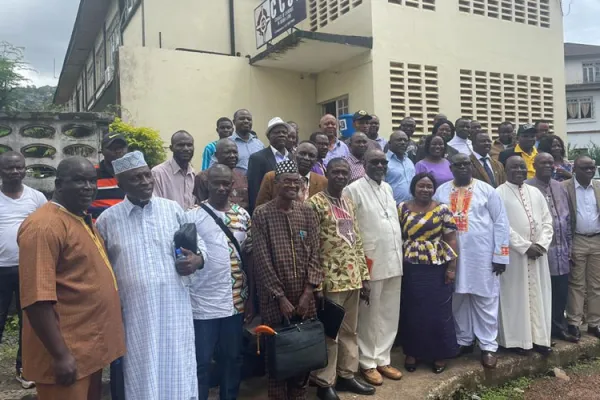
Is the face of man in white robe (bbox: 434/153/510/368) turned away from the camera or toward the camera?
toward the camera

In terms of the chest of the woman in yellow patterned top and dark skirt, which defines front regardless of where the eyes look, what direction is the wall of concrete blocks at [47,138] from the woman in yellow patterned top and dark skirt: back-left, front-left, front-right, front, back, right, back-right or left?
right

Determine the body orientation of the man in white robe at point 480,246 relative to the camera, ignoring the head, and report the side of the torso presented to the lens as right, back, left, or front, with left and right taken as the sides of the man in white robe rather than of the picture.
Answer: front

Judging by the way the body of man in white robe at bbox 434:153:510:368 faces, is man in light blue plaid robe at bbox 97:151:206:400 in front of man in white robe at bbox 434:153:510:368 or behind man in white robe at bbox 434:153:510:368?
in front

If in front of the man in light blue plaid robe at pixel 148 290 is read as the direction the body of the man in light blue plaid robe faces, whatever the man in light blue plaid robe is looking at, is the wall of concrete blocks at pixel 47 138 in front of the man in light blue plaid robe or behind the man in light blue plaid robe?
behind

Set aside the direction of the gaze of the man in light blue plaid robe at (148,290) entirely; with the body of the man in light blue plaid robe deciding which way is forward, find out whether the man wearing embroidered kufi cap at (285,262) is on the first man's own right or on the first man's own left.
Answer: on the first man's own left

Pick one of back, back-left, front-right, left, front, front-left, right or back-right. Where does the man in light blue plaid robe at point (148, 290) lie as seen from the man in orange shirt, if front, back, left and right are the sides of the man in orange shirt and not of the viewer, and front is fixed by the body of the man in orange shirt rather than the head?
left

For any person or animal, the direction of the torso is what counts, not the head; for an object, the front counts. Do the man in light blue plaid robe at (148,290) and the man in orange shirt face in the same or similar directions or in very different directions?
same or similar directions

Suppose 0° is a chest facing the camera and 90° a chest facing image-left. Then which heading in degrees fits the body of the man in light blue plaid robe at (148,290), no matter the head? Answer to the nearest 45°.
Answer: approximately 315°

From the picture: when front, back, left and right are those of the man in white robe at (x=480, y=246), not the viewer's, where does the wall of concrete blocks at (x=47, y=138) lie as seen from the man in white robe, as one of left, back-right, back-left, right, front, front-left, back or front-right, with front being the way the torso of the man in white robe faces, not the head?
right

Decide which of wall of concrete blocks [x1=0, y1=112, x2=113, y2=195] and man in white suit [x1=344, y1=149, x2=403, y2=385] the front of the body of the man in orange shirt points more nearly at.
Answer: the man in white suit

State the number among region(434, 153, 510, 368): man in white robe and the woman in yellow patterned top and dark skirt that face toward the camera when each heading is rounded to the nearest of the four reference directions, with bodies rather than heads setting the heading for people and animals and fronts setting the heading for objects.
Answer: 2

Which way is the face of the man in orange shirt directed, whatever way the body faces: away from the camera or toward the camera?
toward the camera

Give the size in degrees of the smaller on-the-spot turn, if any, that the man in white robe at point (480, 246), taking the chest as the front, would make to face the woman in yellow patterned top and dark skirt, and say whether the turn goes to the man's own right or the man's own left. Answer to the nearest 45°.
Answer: approximately 45° to the man's own right

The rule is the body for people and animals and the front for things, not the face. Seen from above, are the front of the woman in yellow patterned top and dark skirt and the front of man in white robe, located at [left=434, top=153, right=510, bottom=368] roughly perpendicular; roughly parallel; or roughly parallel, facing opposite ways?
roughly parallel

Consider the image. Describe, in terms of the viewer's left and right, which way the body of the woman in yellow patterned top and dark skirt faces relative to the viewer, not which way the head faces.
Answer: facing the viewer

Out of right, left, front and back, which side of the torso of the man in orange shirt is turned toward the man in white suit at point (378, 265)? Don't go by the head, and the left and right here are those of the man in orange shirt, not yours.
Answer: left
